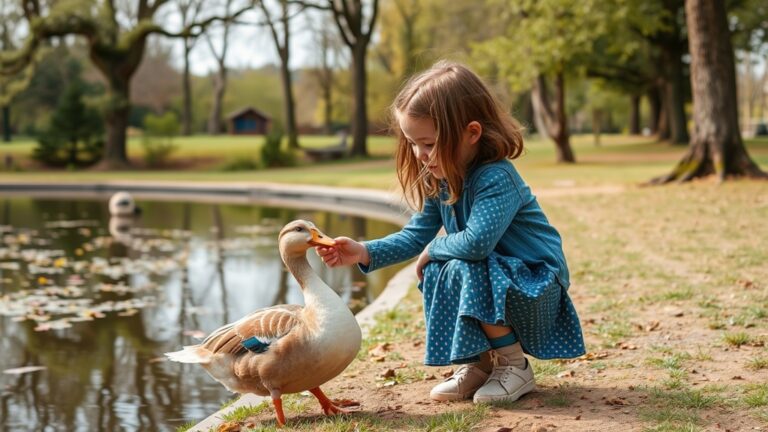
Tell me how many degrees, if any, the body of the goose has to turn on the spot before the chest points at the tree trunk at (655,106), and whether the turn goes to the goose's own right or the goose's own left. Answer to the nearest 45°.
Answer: approximately 45° to the goose's own left

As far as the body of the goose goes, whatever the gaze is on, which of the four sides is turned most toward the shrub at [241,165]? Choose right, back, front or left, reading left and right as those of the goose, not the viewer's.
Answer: left

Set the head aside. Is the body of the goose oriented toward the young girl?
yes

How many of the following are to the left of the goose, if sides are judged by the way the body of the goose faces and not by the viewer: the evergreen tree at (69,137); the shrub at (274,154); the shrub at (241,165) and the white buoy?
4

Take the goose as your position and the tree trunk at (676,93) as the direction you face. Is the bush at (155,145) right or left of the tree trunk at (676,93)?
left

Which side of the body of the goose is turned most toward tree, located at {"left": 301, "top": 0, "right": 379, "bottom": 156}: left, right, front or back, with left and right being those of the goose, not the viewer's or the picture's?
left

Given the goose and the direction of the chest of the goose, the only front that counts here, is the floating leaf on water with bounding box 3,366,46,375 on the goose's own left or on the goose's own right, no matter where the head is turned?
on the goose's own left

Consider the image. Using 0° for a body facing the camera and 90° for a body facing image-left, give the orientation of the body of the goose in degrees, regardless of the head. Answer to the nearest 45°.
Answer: approximately 270°

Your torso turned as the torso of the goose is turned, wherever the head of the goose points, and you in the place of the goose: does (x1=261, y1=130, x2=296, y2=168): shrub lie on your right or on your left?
on your left
